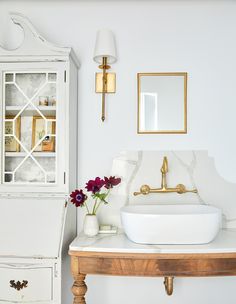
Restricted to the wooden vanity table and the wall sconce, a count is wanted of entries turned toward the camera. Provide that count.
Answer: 2

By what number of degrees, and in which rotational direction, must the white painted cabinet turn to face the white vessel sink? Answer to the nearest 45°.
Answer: approximately 45° to its left

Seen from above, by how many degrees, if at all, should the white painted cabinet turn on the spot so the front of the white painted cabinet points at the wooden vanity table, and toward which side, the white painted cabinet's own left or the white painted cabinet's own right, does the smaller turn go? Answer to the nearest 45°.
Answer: approximately 45° to the white painted cabinet's own left

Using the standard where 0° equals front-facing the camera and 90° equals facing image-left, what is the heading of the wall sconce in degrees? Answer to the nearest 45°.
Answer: approximately 0°

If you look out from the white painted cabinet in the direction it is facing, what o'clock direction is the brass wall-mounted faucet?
The brass wall-mounted faucet is roughly at 9 o'clock from the white painted cabinet.

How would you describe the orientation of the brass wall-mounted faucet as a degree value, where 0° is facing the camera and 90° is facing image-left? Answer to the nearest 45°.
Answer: approximately 0°

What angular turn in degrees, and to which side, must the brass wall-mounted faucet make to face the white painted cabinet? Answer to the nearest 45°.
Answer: approximately 90° to its right

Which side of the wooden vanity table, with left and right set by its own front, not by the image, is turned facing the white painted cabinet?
right
